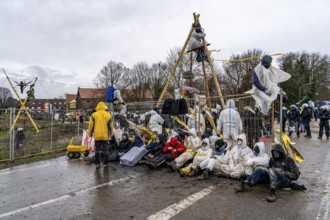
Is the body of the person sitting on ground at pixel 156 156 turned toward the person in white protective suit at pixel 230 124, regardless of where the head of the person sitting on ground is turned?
no

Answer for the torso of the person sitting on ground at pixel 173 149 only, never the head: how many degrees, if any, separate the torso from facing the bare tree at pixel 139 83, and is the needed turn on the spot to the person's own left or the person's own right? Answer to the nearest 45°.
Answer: approximately 135° to the person's own right

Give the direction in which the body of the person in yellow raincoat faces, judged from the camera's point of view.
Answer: away from the camera

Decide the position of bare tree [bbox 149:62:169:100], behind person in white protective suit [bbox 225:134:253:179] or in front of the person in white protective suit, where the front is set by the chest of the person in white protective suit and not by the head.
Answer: behind

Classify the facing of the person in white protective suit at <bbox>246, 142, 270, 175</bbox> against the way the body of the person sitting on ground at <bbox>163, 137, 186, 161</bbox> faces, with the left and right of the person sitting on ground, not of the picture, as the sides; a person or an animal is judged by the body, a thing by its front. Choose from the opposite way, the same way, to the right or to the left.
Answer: the same way

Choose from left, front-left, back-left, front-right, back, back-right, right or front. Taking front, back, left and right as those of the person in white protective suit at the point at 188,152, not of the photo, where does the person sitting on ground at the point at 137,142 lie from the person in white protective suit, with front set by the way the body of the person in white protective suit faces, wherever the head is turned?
right

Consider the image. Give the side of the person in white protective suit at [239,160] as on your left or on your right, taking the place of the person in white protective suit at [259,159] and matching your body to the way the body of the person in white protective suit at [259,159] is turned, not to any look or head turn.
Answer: on your right

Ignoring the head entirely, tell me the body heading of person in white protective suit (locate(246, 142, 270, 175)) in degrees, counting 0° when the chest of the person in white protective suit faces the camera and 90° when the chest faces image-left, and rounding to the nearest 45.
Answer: approximately 45°

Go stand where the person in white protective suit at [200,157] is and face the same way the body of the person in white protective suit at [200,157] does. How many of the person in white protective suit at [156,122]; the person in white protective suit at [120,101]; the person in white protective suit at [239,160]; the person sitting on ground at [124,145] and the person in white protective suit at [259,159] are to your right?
3

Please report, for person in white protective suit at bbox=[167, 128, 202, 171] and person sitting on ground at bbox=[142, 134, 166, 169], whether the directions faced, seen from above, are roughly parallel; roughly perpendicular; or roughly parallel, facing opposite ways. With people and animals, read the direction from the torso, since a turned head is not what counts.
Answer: roughly parallel

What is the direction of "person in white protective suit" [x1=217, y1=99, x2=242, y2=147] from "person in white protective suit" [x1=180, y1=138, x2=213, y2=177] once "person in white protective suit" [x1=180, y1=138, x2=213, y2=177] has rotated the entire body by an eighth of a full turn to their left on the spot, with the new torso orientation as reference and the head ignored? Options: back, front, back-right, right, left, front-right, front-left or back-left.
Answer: back-left

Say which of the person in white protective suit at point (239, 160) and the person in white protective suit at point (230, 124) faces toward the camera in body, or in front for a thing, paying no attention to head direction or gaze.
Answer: the person in white protective suit at point (239, 160)

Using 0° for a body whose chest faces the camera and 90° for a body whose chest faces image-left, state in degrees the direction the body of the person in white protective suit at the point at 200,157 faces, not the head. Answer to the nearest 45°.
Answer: approximately 45°

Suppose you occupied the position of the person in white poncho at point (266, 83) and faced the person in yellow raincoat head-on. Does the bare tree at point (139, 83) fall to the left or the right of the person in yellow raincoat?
right

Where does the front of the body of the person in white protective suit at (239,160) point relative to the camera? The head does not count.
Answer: toward the camera

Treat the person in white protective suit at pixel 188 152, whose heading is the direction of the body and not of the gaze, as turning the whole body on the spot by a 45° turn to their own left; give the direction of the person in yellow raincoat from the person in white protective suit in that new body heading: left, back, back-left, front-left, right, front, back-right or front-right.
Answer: right

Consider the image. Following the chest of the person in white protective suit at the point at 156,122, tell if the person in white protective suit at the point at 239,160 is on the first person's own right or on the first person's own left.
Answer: on the first person's own left
